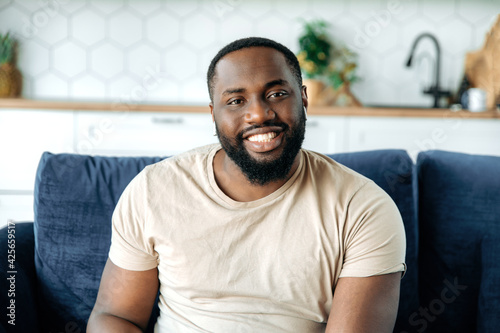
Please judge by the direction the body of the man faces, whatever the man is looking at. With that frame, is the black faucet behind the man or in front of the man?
behind

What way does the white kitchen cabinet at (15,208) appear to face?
toward the camera

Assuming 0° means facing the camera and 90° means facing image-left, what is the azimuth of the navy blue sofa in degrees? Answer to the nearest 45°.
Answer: approximately 0°

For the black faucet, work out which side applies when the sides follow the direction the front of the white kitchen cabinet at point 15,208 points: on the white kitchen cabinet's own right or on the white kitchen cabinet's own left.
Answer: on the white kitchen cabinet's own left

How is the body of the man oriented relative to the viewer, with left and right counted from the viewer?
facing the viewer

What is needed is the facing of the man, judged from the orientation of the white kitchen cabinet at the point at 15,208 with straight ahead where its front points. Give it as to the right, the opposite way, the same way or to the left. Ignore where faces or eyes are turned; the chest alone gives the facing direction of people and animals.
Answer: the same way

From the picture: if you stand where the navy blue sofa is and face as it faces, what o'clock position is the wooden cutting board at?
The wooden cutting board is roughly at 7 o'clock from the navy blue sofa.

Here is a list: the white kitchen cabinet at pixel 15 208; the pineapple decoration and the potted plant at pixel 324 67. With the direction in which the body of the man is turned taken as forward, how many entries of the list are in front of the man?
0

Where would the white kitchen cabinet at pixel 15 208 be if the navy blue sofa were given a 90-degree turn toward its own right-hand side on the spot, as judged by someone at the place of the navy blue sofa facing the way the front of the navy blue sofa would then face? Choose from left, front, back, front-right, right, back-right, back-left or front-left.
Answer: front-right

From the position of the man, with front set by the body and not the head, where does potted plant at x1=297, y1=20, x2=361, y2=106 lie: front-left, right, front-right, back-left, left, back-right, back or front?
back

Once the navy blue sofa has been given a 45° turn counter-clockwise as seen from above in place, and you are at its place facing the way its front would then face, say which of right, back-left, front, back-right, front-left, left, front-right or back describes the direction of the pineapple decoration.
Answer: back

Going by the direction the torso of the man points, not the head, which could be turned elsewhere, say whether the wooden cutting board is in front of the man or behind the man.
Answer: behind

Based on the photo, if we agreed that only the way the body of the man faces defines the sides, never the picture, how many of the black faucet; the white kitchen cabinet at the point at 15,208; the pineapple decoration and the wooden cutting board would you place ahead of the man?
0

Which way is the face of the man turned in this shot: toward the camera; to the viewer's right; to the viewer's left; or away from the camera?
toward the camera

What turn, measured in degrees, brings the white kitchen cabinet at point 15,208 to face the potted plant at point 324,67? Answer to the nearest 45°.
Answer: approximately 90° to its left
